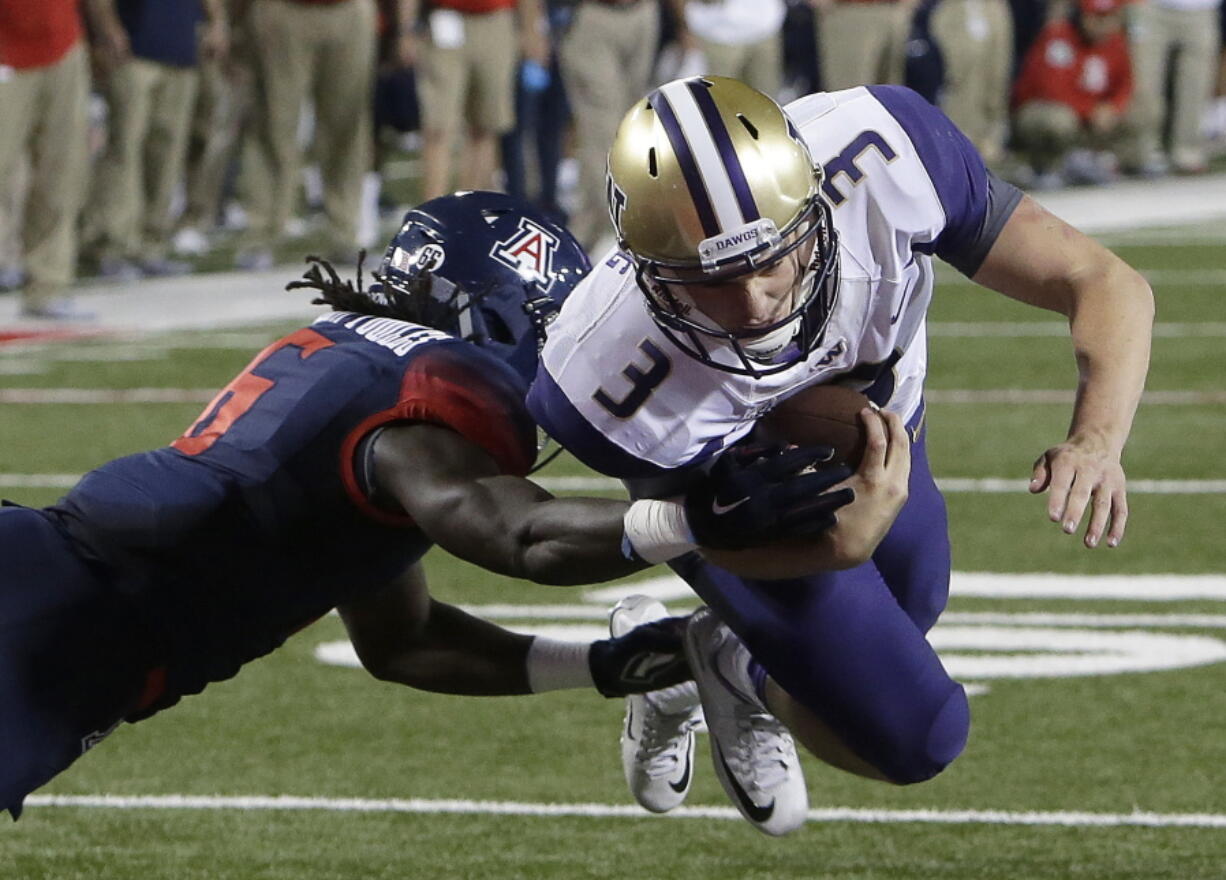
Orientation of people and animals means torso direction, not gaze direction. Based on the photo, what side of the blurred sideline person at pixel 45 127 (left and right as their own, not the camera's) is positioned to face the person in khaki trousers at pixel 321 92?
left

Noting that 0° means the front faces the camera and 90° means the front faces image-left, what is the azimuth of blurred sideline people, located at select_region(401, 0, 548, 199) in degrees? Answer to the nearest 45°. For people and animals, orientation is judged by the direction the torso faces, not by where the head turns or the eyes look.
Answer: approximately 0°

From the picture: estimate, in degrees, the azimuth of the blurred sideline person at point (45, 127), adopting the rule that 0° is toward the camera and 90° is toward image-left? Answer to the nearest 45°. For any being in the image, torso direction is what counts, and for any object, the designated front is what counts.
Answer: approximately 315°

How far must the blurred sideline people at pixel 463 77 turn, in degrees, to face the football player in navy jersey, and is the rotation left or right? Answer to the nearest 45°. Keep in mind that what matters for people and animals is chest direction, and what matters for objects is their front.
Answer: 0° — they already face them

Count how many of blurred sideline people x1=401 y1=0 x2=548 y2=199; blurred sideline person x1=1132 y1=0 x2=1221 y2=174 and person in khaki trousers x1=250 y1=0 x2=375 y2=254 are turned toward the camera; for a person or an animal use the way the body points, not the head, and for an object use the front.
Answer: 3

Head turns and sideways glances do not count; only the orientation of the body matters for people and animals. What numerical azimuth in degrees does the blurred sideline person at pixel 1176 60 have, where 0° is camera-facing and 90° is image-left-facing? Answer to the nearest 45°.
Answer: approximately 0°

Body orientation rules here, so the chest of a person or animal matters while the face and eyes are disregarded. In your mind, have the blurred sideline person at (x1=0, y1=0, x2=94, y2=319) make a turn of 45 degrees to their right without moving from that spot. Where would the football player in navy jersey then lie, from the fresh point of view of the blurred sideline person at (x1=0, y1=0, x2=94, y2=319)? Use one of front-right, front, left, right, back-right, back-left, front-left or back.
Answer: front

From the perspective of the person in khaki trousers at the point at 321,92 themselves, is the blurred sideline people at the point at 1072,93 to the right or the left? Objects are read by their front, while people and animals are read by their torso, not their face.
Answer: on their left

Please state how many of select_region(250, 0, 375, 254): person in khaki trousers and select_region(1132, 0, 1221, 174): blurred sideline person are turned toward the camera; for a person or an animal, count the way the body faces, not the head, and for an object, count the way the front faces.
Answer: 2

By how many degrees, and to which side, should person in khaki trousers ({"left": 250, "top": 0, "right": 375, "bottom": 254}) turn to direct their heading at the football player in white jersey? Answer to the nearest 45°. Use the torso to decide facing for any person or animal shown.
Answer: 0° — they already face them
